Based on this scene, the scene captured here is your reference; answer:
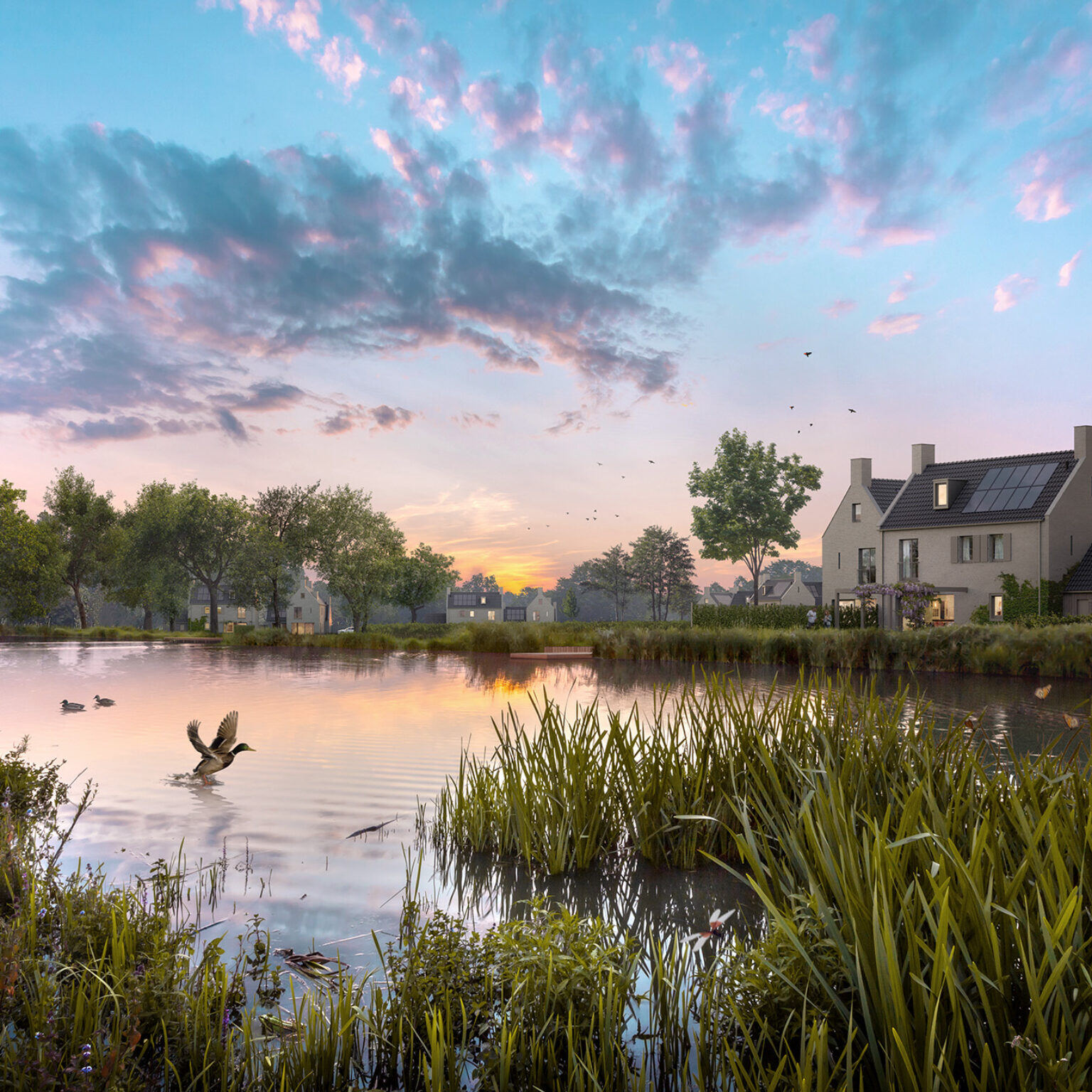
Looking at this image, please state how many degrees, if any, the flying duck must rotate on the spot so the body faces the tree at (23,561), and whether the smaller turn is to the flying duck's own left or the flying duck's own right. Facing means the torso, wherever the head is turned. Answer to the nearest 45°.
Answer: approximately 90° to the flying duck's own left

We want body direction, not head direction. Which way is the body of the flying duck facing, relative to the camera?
to the viewer's right

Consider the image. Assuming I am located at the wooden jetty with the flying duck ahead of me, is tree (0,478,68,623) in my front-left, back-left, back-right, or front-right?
back-right

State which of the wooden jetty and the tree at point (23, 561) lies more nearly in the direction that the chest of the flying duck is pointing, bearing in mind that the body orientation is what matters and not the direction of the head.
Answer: the wooden jetty

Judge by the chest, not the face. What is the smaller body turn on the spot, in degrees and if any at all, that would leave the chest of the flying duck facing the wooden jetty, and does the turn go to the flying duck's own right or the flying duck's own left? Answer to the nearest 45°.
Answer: approximately 45° to the flying duck's own left

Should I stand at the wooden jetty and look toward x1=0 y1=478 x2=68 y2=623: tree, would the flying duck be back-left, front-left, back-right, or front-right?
back-left
